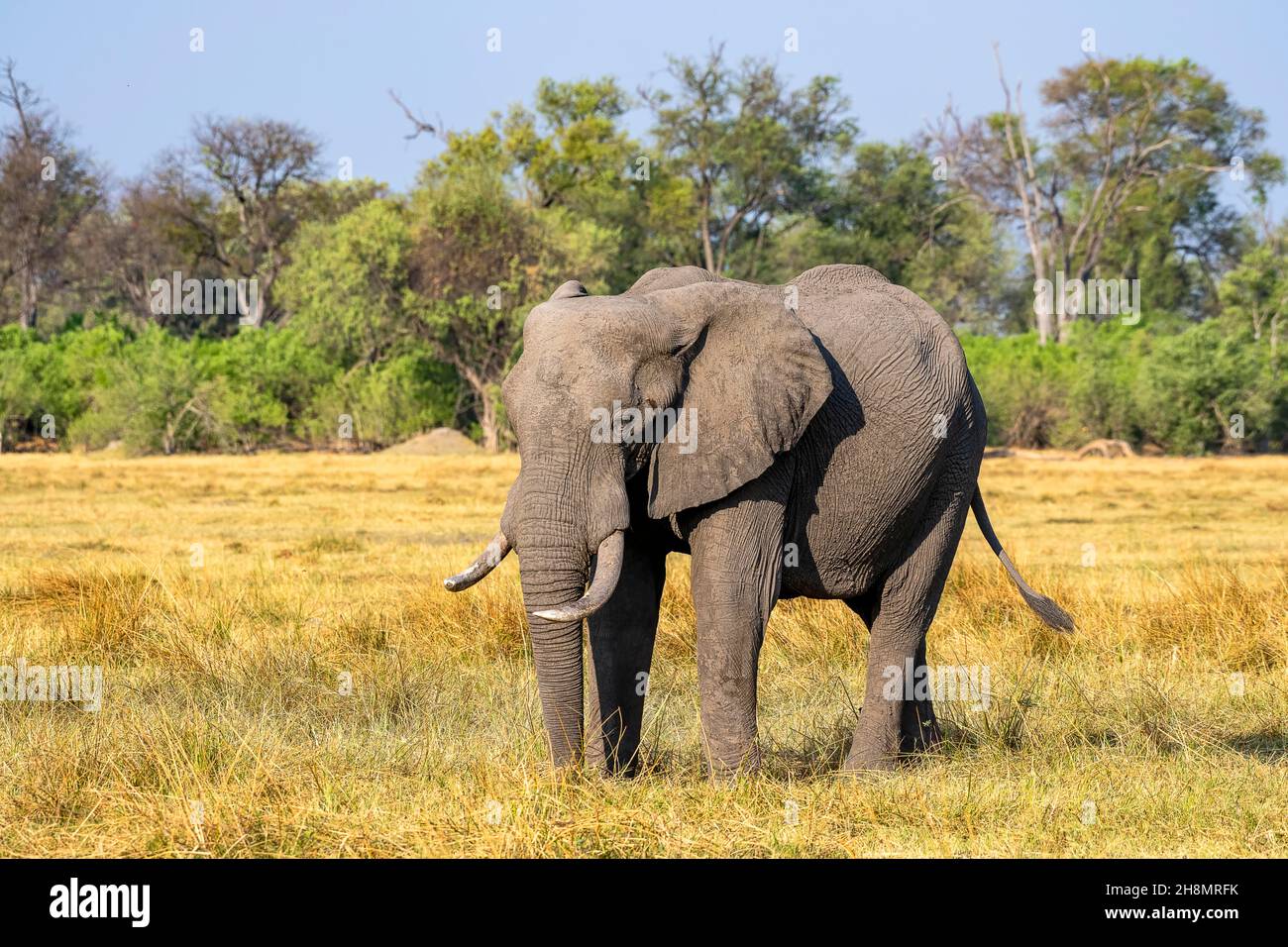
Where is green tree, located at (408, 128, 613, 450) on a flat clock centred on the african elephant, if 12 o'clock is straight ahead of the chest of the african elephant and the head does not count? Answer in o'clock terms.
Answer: The green tree is roughly at 4 o'clock from the african elephant.

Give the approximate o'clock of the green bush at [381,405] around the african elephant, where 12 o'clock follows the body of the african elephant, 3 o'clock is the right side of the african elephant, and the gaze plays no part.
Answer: The green bush is roughly at 4 o'clock from the african elephant.

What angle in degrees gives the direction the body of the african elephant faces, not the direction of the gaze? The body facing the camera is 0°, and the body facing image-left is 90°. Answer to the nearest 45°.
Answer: approximately 45°
